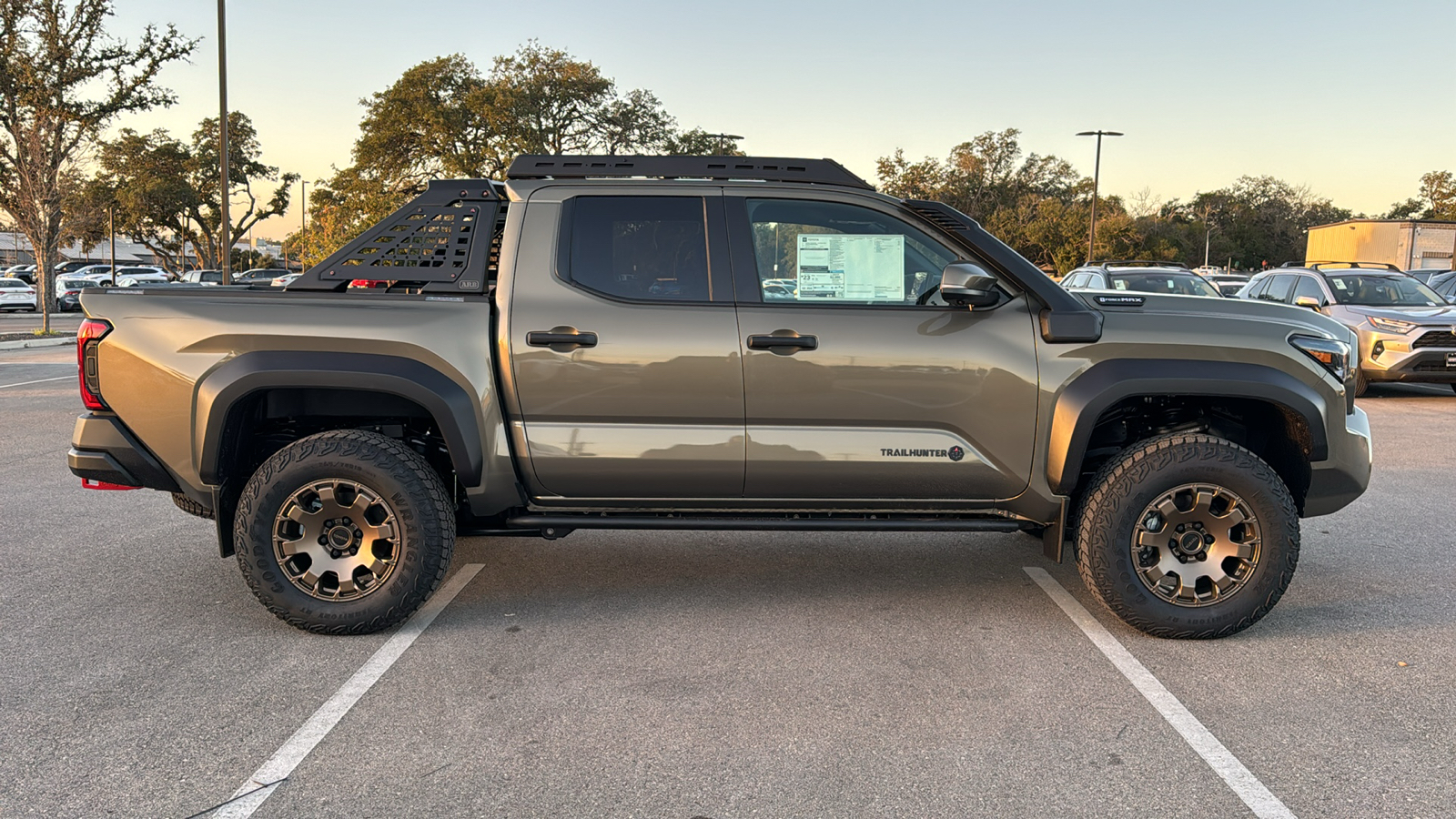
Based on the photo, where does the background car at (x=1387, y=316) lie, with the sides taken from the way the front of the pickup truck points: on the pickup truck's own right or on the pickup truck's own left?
on the pickup truck's own left

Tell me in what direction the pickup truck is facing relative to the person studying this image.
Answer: facing to the right of the viewer

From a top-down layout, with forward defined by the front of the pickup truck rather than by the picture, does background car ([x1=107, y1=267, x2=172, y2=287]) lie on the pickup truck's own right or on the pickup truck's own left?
on the pickup truck's own left

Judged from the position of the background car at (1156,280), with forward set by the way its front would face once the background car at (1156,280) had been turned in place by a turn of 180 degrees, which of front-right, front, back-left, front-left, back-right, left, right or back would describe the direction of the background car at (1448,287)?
right

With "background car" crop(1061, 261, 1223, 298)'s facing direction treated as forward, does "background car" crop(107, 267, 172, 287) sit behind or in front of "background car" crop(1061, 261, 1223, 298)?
behind

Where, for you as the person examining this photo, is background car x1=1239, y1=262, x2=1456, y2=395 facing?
facing the viewer and to the right of the viewer

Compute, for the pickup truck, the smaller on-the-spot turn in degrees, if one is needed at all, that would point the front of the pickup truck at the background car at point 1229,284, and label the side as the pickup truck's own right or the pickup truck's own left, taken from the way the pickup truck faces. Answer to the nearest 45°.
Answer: approximately 45° to the pickup truck's own left

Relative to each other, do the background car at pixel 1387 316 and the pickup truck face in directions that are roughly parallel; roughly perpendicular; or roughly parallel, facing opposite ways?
roughly perpendicular

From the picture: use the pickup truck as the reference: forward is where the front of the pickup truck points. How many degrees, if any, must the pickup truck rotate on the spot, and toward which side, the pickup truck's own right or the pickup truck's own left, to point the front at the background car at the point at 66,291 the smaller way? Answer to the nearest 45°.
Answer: approximately 135° to the pickup truck's own left

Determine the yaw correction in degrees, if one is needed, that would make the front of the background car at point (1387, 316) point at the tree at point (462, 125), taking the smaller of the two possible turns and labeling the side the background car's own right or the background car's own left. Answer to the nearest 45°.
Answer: approximately 180°

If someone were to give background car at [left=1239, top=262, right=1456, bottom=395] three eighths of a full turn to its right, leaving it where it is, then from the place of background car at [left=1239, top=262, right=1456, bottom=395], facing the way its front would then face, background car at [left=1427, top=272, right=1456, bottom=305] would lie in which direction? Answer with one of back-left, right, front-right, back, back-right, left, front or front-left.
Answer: right

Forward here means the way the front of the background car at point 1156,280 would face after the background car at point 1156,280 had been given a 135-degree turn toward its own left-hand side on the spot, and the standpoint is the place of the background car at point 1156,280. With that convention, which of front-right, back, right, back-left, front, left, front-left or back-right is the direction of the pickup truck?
back

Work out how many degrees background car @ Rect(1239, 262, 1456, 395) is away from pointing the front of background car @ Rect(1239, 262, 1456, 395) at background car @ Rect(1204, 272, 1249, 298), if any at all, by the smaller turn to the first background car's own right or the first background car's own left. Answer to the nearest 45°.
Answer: approximately 135° to the first background car's own left

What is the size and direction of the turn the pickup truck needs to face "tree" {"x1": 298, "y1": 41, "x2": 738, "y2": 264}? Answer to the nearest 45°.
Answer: approximately 90° to its left

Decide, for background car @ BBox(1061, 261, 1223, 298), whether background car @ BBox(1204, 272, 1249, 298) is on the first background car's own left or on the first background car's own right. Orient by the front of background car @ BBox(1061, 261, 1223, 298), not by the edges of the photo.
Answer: on the first background car's own left
